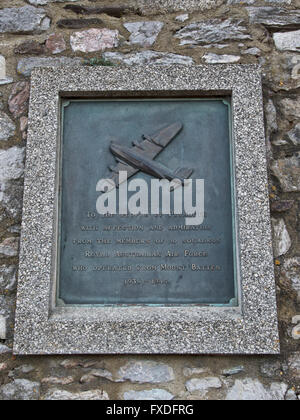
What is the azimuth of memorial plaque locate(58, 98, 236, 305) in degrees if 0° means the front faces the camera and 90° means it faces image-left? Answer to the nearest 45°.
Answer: approximately 0°
